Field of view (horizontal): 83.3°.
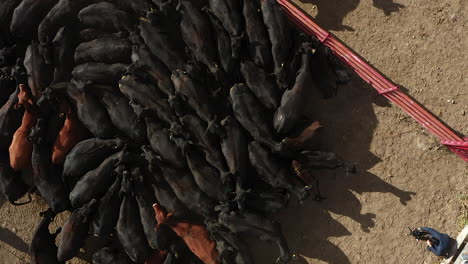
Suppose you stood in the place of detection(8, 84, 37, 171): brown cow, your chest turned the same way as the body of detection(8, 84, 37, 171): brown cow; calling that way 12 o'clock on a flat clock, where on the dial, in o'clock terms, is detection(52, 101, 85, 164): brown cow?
detection(52, 101, 85, 164): brown cow is roughly at 4 o'clock from detection(8, 84, 37, 171): brown cow.

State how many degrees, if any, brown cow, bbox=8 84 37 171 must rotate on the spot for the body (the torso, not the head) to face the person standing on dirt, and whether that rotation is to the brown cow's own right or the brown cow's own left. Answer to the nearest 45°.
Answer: approximately 135° to the brown cow's own right

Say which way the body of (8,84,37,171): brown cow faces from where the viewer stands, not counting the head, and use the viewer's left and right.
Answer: facing away from the viewer
